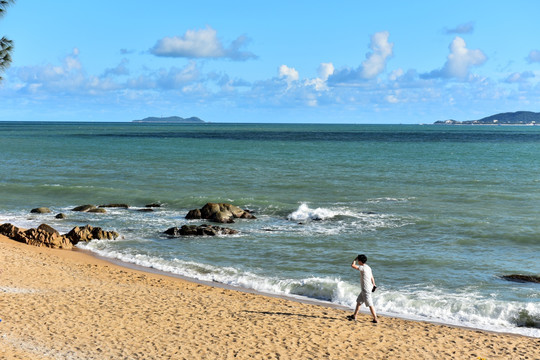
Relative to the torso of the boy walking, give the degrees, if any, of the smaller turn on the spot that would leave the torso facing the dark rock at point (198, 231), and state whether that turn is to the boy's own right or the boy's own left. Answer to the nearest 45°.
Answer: approximately 45° to the boy's own right

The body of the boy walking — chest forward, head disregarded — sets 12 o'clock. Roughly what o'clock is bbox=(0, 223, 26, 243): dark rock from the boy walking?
The dark rock is roughly at 1 o'clock from the boy walking.

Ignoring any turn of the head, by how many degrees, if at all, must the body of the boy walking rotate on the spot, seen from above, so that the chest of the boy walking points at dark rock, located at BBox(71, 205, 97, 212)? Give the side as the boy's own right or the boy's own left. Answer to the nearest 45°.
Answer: approximately 45° to the boy's own right

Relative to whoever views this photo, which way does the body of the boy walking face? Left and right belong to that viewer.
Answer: facing to the left of the viewer

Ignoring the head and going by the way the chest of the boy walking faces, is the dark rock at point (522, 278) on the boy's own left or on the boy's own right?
on the boy's own right

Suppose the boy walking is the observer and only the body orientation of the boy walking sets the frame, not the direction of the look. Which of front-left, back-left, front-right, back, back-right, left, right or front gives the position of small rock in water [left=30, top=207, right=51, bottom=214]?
front-right
